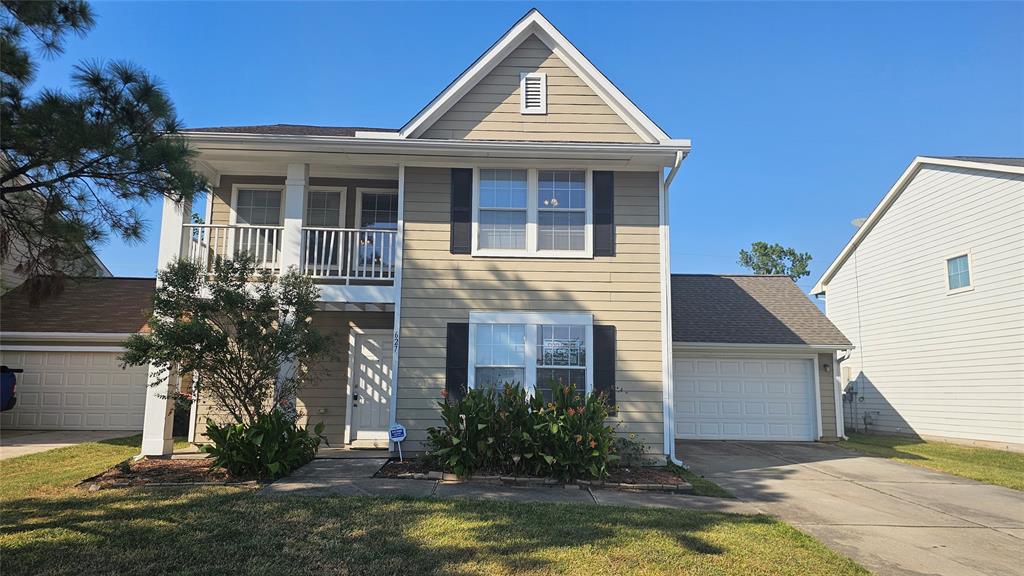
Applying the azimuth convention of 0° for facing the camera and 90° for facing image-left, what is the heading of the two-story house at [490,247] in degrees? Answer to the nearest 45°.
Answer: approximately 0°

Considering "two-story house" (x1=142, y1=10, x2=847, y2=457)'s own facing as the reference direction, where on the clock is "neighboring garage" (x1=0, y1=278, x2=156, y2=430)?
The neighboring garage is roughly at 4 o'clock from the two-story house.

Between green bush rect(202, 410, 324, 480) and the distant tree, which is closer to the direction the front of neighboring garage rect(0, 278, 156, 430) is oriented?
the green bush

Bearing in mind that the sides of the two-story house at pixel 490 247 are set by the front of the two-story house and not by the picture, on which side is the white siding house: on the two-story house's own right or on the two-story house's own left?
on the two-story house's own left

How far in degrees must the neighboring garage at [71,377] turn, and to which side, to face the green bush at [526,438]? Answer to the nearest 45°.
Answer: approximately 45° to its left

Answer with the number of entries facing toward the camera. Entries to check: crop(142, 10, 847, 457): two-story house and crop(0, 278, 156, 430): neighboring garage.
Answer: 2

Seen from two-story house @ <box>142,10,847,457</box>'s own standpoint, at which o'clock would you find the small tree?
The small tree is roughly at 2 o'clock from the two-story house.

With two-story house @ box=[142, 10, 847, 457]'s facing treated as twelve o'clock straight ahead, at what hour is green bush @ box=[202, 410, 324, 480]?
The green bush is roughly at 2 o'clock from the two-story house.

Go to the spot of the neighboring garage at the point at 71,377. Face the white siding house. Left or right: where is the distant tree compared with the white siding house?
left

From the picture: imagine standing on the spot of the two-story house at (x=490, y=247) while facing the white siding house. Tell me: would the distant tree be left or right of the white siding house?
left
